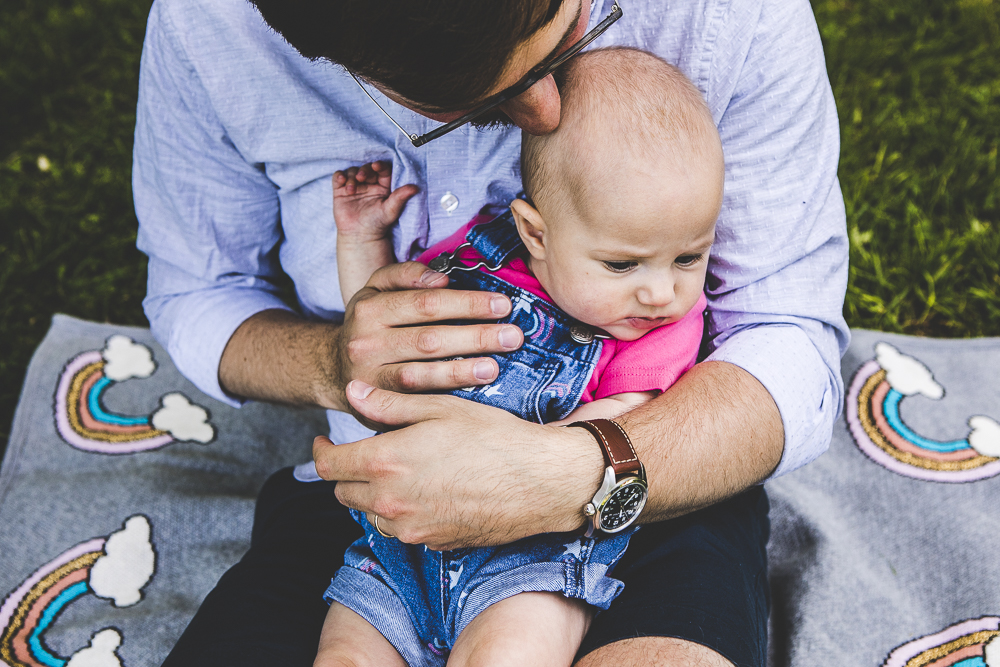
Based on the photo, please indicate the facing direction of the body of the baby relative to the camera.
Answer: toward the camera

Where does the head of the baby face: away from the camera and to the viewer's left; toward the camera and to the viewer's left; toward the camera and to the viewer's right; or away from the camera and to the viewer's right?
toward the camera and to the viewer's right
